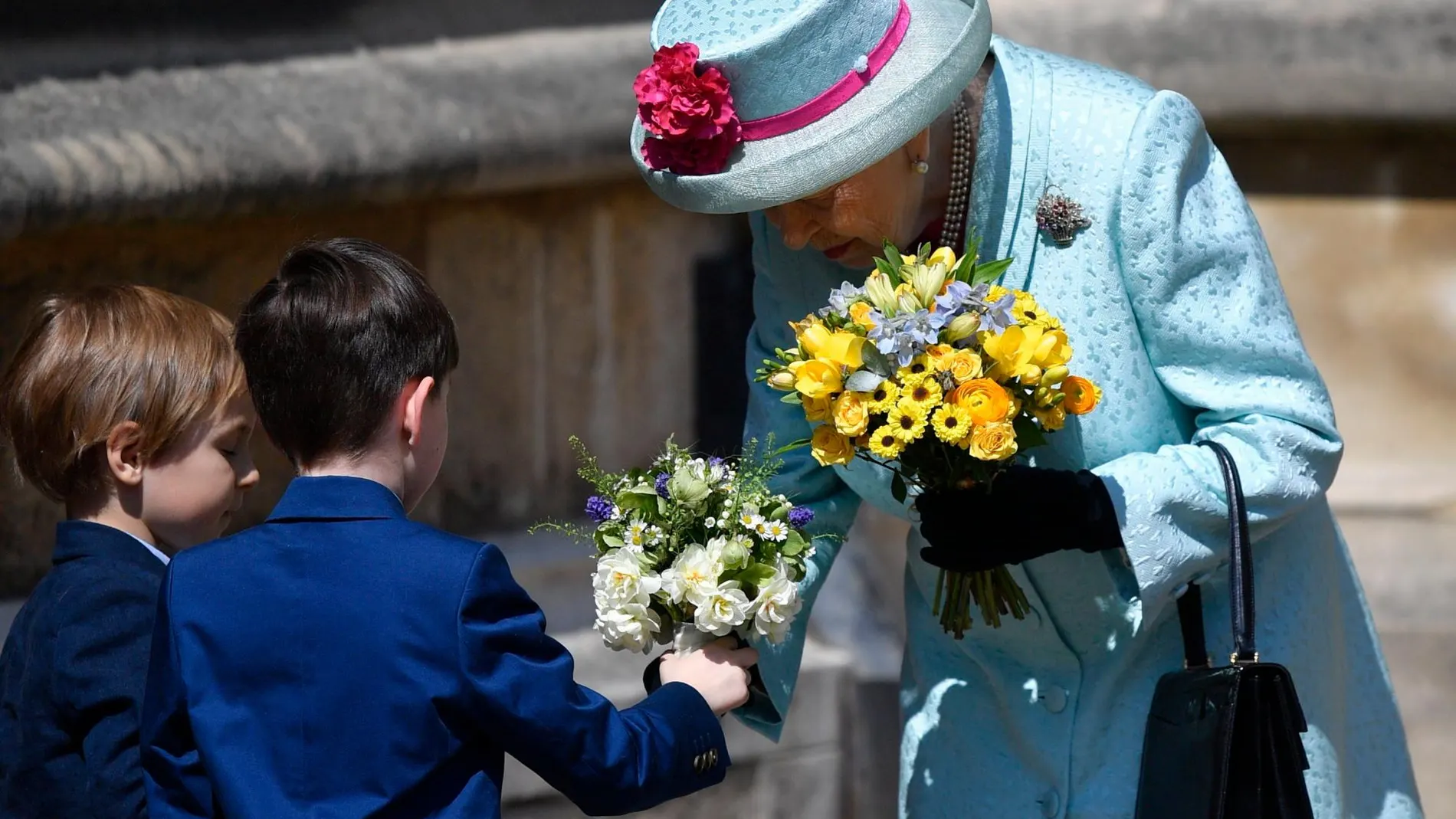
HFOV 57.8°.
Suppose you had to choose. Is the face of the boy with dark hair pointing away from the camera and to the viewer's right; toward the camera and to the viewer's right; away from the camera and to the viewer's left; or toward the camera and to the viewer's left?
away from the camera and to the viewer's right

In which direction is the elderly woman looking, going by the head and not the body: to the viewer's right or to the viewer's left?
to the viewer's left

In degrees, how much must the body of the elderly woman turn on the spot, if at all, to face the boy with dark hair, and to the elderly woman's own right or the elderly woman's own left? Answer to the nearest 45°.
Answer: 0° — they already face them
